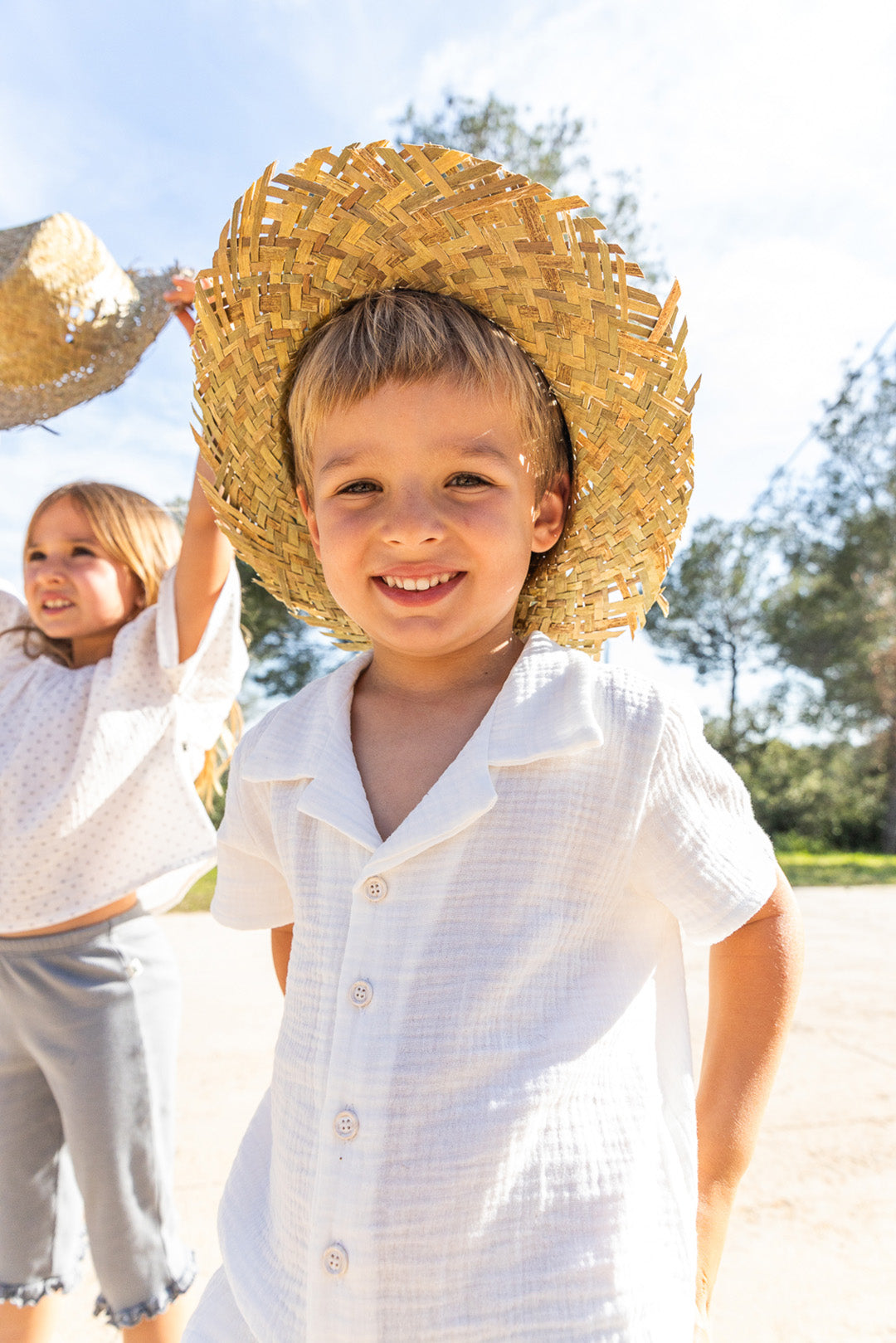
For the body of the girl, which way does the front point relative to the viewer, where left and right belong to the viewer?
facing the viewer and to the left of the viewer

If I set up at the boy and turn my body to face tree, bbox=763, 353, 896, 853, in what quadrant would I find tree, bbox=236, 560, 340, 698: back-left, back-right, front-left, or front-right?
front-left

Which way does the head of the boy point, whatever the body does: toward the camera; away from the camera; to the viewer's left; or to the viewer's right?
toward the camera

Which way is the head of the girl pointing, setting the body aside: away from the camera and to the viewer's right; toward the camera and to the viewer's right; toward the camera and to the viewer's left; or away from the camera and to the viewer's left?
toward the camera and to the viewer's left

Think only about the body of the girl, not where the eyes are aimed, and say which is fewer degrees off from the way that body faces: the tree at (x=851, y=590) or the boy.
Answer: the boy

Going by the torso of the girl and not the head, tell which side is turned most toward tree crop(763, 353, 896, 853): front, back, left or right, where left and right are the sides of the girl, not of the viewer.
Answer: back

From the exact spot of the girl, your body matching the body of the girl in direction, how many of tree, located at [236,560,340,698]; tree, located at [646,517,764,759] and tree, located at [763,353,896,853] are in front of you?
0

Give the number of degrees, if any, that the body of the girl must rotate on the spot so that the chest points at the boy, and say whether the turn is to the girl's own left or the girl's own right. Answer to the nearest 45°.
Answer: approximately 45° to the girl's own left

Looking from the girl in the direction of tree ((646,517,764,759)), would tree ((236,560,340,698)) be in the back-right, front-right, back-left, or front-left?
front-left

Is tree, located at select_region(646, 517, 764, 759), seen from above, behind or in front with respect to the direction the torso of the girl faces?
behind

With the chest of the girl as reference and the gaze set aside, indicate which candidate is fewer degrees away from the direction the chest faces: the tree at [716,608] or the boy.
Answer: the boy

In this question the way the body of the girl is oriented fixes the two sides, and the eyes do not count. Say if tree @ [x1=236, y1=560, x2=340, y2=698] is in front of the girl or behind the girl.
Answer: behind
